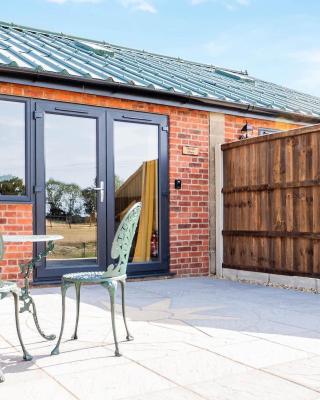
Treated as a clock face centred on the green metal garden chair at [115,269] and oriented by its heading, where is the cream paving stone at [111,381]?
The cream paving stone is roughly at 9 o'clock from the green metal garden chair.

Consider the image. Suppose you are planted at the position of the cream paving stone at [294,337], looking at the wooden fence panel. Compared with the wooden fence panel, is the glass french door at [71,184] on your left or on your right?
left

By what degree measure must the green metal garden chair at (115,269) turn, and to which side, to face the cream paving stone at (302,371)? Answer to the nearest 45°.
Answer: approximately 135° to its left

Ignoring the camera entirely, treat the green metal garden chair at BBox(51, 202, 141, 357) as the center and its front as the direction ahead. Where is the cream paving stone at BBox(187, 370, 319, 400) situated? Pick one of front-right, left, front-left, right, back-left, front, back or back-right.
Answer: back-left

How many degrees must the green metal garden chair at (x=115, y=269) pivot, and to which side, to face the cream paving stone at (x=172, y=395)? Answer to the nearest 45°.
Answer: approximately 90° to its left

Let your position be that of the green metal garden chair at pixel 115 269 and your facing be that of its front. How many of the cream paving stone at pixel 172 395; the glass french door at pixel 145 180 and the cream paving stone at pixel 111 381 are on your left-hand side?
2

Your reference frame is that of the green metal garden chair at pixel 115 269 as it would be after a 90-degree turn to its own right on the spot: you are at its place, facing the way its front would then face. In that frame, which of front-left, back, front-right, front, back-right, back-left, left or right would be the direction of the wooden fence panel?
front-right

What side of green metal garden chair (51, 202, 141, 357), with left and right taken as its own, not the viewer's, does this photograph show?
left

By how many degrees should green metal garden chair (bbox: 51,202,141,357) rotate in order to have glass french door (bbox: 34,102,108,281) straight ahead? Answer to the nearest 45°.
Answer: approximately 90° to its right
